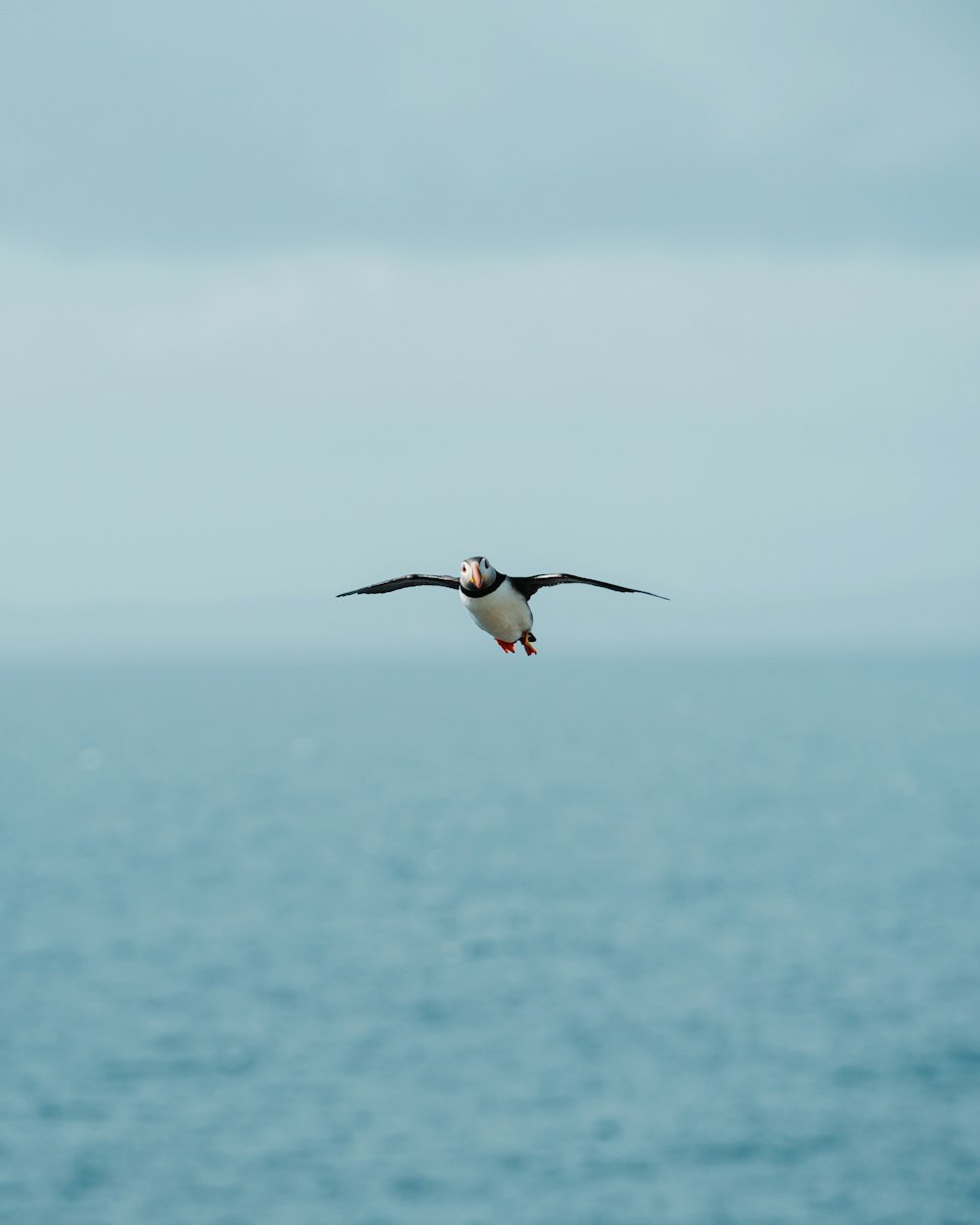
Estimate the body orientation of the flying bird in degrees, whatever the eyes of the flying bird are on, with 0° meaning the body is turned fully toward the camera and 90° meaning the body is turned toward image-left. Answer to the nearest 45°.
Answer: approximately 0°
